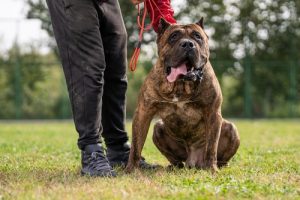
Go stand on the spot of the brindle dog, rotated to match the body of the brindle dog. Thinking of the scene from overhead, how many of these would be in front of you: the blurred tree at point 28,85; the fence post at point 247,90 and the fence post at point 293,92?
0

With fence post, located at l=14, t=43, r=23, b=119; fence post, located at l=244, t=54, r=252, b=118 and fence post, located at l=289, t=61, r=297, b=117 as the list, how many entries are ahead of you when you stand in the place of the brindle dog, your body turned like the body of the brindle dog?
0

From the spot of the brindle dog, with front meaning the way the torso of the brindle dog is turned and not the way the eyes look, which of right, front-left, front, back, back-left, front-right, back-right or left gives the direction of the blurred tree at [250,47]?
back

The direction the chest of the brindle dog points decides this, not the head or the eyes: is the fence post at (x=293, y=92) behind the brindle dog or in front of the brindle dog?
behind

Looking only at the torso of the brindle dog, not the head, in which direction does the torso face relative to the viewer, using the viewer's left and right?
facing the viewer

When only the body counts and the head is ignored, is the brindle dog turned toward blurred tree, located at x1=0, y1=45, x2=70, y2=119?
no

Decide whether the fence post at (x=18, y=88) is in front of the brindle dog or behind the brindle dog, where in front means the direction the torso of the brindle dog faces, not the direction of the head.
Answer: behind

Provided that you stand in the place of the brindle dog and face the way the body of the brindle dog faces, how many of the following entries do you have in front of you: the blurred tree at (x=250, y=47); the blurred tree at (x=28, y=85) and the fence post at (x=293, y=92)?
0

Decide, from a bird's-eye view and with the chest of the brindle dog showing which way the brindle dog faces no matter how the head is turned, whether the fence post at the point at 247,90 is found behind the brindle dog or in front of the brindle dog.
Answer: behind
